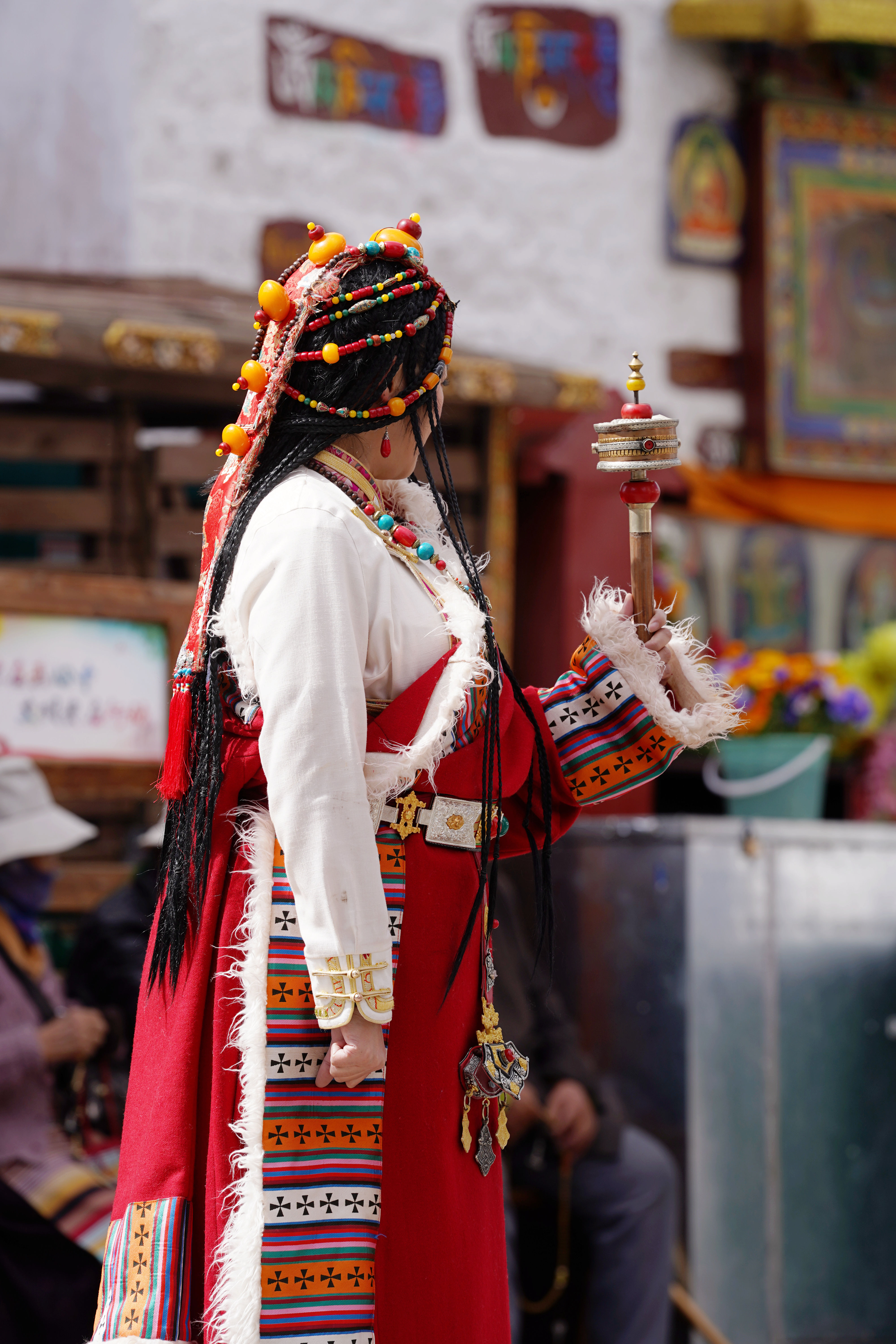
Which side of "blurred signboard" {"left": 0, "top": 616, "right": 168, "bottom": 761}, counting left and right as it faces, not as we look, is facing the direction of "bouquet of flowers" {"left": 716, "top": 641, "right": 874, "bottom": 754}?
left

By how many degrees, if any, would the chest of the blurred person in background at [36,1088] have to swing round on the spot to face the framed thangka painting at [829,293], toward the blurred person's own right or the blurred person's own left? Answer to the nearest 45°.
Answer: approximately 45° to the blurred person's own left

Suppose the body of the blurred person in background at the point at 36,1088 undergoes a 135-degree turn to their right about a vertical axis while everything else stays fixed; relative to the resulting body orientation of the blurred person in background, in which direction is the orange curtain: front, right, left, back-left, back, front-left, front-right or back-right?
back

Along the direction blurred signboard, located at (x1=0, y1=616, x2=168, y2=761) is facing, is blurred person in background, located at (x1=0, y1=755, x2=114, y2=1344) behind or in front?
in front

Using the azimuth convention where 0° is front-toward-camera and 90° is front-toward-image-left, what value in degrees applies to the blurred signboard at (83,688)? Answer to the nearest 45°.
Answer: approximately 0°

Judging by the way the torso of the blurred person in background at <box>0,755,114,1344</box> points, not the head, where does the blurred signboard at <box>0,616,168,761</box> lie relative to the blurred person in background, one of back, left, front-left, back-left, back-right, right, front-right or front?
left

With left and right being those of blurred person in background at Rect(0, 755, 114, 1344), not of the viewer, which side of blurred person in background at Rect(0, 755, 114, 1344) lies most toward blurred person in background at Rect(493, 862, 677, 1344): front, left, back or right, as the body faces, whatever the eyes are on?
front

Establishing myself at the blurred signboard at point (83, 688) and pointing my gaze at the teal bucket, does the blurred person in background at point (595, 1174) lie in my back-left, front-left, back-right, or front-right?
front-right

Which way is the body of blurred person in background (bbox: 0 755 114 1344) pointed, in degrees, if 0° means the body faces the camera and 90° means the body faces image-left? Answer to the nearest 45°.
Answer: approximately 270°

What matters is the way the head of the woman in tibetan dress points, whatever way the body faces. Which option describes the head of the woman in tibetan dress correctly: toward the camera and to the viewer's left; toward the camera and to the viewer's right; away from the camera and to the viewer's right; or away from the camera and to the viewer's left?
away from the camera and to the viewer's right

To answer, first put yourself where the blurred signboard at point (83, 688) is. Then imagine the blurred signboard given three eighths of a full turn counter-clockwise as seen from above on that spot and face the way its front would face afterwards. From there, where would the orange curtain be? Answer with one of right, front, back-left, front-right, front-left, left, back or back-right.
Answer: front

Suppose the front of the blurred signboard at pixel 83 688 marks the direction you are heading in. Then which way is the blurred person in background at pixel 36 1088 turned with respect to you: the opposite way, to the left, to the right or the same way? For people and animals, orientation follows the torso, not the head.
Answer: to the left
